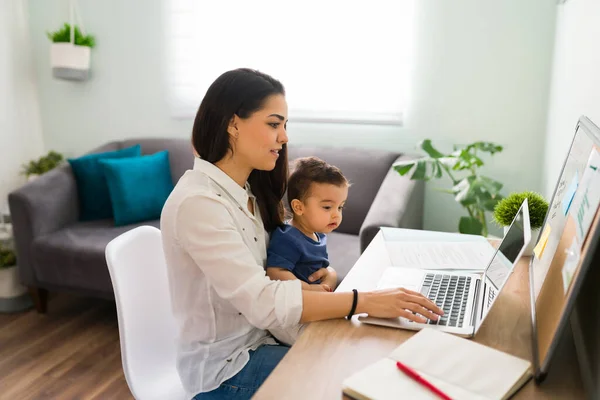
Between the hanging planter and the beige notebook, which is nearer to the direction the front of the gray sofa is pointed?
the beige notebook

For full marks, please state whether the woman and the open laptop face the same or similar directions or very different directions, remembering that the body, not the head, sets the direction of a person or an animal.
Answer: very different directions

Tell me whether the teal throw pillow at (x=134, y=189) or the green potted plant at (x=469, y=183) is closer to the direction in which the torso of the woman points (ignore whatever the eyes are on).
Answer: the green potted plant

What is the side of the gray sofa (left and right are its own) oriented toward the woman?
front

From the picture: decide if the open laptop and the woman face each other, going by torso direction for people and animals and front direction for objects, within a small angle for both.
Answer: yes

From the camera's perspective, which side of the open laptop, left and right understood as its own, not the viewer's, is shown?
left

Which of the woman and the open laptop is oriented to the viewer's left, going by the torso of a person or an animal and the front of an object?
the open laptop

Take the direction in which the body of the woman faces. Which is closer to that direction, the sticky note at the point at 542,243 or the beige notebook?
the sticky note

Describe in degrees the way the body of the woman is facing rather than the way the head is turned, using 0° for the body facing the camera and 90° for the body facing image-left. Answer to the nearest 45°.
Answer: approximately 270°

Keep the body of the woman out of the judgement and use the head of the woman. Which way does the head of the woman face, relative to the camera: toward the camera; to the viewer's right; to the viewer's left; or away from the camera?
to the viewer's right

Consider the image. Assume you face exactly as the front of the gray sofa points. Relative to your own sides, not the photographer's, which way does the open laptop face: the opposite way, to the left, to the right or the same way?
to the right

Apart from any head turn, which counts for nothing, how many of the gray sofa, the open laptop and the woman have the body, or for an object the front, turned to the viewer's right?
1

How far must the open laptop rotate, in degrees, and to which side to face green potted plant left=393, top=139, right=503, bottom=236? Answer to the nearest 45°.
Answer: approximately 90° to its right

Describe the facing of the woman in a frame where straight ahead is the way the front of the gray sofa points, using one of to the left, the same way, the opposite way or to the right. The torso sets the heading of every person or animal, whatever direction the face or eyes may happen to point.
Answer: to the left

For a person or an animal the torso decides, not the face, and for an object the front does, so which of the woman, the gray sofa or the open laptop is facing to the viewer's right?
the woman

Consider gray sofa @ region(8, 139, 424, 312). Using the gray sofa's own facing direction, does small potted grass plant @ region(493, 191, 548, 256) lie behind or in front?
in front

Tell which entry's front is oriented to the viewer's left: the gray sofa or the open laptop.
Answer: the open laptop

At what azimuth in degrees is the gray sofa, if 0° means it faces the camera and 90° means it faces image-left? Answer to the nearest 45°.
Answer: approximately 0°
